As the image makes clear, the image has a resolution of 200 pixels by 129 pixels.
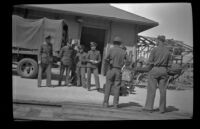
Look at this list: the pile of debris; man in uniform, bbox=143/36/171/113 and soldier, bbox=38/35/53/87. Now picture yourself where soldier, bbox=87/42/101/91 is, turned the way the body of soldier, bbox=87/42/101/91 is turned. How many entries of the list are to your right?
1

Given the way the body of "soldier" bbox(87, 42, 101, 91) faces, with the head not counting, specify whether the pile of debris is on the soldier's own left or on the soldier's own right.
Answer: on the soldier's own left

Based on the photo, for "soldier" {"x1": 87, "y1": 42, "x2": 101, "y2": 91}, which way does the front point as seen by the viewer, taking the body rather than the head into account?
toward the camera

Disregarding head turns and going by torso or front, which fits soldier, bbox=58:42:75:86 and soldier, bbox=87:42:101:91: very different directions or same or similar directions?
very different directions
